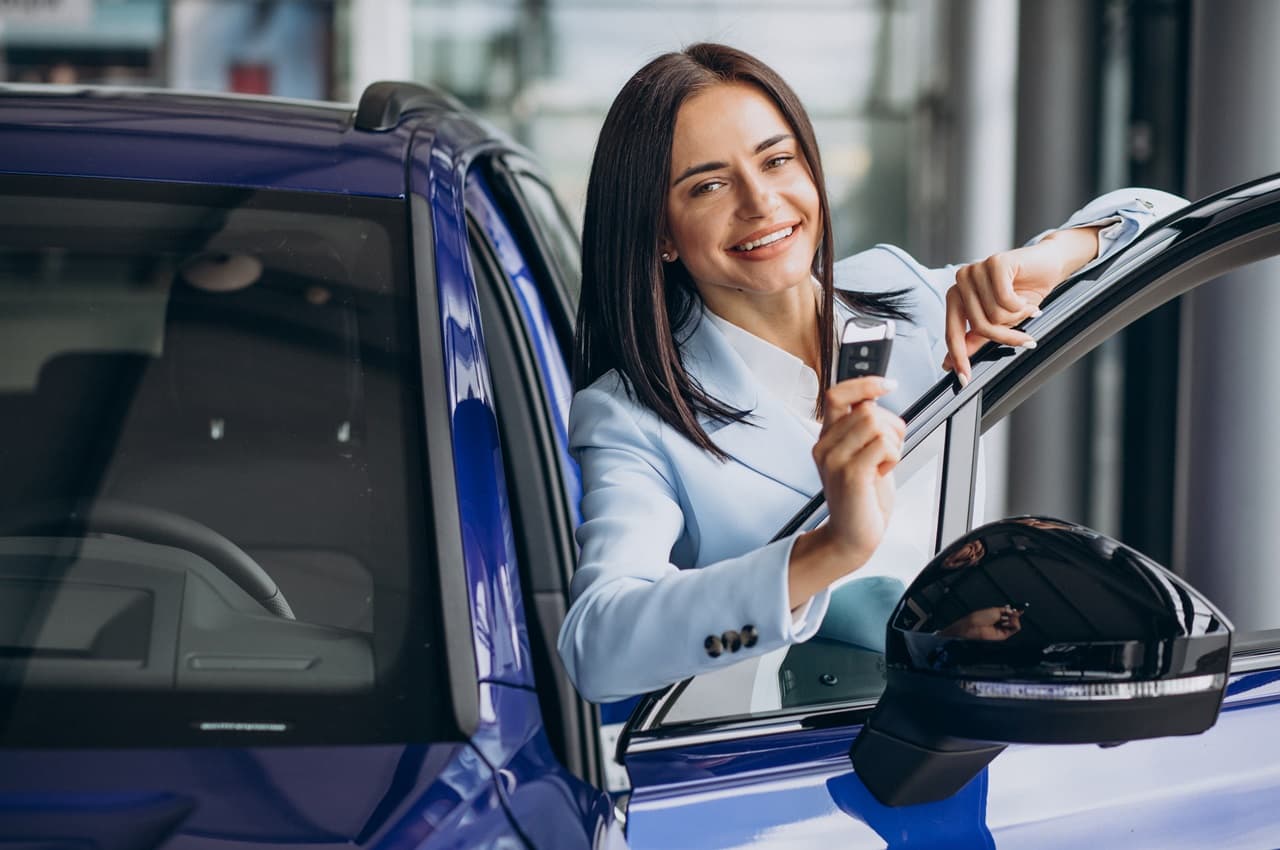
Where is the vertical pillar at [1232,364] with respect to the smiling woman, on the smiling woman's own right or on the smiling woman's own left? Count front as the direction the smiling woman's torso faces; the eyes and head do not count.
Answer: on the smiling woman's own left

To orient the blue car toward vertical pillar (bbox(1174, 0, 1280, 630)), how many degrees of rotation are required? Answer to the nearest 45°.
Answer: approximately 135° to its left

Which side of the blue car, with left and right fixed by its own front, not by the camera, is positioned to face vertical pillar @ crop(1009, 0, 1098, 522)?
back

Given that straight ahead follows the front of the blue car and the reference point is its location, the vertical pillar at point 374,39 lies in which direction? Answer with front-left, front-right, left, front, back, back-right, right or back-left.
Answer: back

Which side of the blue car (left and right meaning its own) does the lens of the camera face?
front

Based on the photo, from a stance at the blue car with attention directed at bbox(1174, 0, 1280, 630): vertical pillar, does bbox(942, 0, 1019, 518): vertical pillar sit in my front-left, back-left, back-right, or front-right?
front-left

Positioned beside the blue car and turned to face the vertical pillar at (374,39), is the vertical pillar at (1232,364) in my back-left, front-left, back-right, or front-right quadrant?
front-right

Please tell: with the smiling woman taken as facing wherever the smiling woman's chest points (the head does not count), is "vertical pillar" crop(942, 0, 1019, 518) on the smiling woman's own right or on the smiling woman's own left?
on the smiling woman's own left
